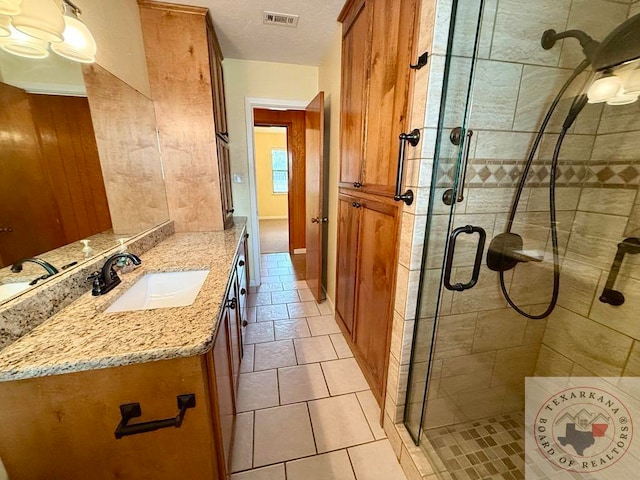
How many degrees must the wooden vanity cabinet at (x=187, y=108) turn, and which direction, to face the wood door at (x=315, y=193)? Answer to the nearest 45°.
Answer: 0° — it already faces it

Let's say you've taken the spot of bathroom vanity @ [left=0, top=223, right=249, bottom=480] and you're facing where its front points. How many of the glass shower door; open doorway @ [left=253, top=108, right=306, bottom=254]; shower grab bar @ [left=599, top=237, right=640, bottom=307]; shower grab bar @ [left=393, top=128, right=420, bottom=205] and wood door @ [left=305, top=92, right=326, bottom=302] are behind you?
0

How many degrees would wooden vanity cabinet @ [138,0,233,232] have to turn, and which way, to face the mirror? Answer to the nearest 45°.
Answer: approximately 135° to its right

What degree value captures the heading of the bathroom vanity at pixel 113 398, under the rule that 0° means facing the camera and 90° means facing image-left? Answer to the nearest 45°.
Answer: approximately 270°

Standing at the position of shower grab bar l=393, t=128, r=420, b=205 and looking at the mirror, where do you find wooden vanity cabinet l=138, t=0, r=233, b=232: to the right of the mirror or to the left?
right

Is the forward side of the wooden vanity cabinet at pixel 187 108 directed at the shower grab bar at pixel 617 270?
no

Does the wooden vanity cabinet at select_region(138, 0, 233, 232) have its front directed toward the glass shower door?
no

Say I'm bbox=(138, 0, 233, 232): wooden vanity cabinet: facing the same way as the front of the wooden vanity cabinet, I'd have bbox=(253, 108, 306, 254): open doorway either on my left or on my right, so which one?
on my left

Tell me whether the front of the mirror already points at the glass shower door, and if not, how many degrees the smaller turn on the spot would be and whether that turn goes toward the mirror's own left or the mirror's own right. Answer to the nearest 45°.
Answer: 0° — it already faces it

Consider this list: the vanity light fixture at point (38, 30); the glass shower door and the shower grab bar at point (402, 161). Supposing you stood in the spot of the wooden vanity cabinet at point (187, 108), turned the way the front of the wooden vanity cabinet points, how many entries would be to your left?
0

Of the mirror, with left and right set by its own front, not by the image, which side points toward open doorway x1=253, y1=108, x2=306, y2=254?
left

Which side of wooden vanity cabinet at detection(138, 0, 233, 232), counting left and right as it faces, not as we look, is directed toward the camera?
right

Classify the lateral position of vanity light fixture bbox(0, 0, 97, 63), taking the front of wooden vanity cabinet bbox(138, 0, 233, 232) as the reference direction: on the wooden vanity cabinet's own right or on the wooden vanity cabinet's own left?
on the wooden vanity cabinet's own right

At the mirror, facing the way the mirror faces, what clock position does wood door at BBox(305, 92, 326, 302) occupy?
The wood door is roughly at 10 o'clock from the mirror.

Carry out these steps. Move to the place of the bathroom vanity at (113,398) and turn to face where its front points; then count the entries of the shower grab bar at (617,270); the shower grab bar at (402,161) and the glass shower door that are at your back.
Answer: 0

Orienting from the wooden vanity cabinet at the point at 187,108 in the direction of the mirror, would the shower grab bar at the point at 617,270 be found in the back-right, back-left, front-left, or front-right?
front-left

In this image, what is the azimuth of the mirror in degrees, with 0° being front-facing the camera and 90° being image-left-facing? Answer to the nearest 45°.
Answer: approximately 315°
